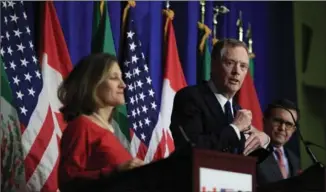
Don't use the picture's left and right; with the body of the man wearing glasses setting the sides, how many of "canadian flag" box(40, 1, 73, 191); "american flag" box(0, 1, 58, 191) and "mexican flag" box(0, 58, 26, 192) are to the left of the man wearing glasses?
0

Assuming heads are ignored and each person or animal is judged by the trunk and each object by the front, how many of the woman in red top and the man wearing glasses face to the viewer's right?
1

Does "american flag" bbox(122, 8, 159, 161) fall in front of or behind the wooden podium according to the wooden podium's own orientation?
behind

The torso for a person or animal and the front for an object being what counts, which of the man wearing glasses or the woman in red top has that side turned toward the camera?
the man wearing glasses

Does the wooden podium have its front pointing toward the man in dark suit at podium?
no

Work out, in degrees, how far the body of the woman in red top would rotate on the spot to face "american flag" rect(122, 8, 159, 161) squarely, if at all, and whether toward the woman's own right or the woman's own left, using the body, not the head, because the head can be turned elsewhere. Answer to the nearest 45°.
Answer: approximately 90° to the woman's own left

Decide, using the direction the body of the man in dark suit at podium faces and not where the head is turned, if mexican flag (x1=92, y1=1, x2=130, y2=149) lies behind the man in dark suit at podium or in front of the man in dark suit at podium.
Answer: behind

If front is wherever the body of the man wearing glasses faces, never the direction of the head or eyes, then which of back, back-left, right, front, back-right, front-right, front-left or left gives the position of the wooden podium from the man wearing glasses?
front

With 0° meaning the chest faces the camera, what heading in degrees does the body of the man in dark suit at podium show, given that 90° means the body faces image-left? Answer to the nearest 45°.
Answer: approximately 315°

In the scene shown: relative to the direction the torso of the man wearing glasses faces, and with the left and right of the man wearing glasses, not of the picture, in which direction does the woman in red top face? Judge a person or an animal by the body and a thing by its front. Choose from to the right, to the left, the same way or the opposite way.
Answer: to the left

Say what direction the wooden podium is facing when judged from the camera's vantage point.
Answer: facing the viewer and to the right of the viewer

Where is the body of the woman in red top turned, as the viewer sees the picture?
to the viewer's right

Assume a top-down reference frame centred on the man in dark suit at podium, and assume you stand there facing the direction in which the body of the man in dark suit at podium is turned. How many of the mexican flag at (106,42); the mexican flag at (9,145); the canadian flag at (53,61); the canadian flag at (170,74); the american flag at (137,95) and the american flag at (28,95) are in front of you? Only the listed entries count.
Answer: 0

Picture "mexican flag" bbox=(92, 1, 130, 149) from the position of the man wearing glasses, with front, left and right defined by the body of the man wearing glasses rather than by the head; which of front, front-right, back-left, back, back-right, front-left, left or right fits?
right

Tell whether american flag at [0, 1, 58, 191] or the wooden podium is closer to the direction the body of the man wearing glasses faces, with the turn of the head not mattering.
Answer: the wooden podium

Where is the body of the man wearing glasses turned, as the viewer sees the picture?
toward the camera

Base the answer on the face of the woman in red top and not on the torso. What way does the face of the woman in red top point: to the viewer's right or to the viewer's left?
to the viewer's right
